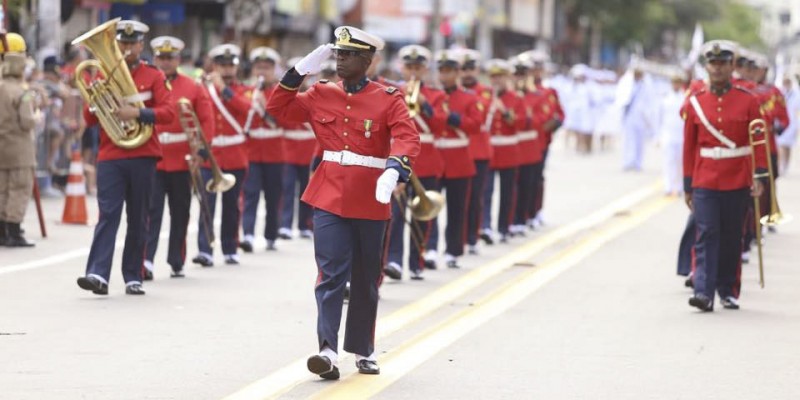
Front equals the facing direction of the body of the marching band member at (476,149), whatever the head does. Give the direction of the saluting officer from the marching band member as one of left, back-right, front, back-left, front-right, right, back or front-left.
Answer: front-left

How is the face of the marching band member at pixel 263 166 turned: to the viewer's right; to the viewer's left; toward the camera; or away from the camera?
toward the camera

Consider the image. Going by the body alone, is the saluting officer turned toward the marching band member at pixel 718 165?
no

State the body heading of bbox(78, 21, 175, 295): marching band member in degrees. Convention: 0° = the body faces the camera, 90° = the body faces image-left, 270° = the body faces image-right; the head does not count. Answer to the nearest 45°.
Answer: approximately 45°

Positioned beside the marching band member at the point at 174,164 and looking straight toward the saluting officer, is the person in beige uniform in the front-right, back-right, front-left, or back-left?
back-right

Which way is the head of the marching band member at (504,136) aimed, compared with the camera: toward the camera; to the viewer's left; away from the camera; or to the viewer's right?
toward the camera

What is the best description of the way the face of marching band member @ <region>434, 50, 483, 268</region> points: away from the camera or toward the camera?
toward the camera

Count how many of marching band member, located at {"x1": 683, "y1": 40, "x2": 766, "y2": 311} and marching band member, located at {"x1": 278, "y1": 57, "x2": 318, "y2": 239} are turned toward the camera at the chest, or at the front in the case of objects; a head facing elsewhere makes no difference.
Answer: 2

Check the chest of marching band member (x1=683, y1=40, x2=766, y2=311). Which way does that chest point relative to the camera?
toward the camera

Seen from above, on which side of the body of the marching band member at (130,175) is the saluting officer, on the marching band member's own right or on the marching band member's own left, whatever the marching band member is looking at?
on the marching band member's own left

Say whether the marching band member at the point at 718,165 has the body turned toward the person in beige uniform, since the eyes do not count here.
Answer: no

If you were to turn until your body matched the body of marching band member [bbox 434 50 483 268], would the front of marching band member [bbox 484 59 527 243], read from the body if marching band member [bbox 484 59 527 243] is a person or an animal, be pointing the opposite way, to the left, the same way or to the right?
the same way

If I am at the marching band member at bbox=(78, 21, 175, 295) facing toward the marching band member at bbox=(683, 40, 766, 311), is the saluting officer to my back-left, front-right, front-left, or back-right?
front-right
